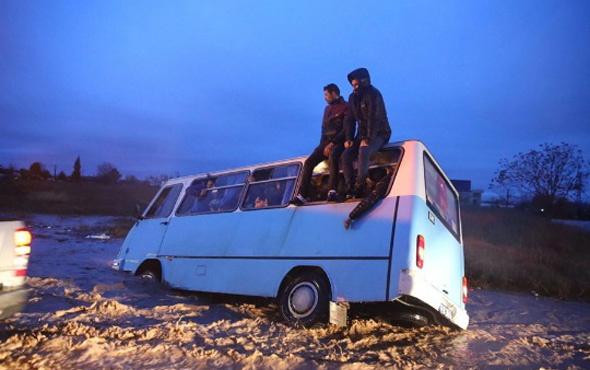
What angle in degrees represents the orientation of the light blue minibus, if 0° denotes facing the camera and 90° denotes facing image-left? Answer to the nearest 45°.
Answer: approximately 135°

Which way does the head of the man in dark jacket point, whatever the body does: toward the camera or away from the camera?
toward the camera

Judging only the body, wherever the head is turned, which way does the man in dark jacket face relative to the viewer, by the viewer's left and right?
facing the viewer and to the left of the viewer

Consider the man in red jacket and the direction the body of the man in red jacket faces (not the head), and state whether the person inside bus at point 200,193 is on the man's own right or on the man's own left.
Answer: on the man's own right

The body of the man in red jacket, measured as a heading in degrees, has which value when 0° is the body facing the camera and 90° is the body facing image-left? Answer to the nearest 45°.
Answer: approximately 45°

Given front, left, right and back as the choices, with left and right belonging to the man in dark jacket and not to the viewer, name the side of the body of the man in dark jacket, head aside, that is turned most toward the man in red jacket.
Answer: right

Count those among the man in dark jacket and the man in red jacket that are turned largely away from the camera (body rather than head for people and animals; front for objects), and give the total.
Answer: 0

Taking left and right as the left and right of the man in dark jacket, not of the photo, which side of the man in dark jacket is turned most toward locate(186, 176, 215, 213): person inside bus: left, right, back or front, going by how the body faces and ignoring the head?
right
